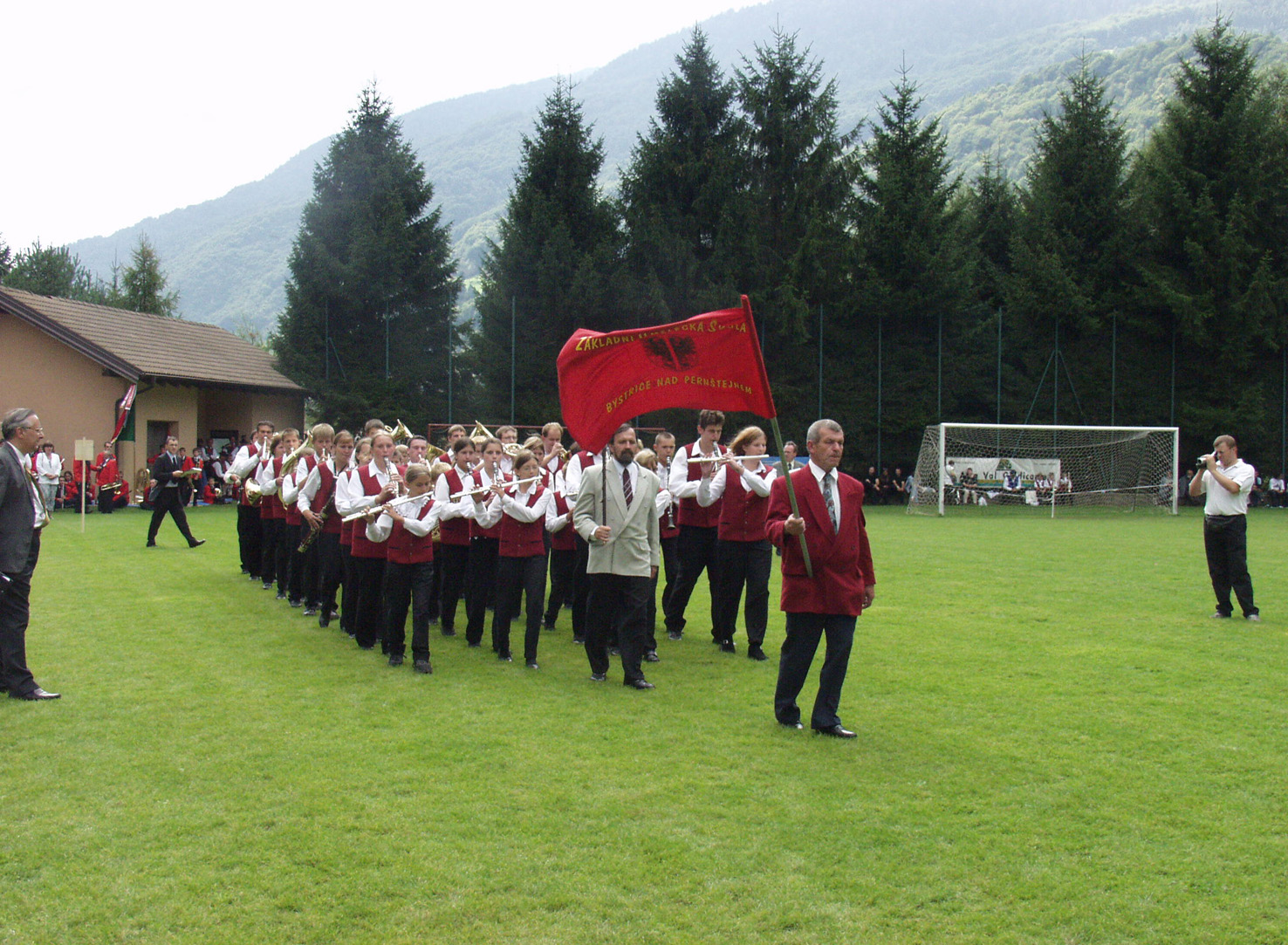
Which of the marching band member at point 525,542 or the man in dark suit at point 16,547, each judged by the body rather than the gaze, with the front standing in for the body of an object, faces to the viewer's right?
the man in dark suit

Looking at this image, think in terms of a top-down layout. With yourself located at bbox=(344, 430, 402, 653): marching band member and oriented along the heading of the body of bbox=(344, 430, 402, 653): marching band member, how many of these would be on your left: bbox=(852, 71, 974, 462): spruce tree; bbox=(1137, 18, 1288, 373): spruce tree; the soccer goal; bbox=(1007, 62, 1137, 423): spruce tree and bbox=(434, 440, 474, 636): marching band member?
5

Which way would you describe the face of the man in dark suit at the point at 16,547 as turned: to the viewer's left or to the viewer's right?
to the viewer's right

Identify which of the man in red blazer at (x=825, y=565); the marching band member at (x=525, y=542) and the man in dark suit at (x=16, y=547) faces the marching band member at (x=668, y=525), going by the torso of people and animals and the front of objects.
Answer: the man in dark suit

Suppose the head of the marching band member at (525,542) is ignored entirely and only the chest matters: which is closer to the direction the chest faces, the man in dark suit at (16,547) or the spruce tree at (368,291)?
the man in dark suit

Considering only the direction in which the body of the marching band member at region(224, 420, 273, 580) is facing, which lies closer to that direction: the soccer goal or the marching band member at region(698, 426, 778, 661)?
the marching band member

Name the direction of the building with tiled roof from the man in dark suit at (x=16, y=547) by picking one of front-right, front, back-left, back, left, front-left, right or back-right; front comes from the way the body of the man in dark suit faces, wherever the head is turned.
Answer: left

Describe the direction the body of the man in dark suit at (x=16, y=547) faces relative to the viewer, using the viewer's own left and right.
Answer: facing to the right of the viewer

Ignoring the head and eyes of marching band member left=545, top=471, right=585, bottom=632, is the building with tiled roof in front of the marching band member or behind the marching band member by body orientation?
behind

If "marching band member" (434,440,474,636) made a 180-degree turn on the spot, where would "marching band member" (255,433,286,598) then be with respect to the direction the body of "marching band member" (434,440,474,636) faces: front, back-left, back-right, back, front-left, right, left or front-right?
front

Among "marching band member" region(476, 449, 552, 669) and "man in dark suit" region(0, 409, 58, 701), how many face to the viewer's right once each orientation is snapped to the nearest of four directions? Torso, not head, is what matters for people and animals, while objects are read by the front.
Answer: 1
